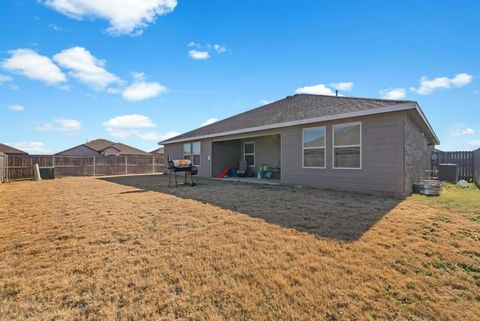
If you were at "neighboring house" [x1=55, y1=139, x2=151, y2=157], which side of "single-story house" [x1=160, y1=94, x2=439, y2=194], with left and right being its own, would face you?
left

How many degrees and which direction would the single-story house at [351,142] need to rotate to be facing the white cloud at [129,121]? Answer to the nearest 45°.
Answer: approximately 90° to its left

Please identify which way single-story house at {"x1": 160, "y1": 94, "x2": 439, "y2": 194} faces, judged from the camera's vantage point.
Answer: facing away from the viewer and to the right of the viewer

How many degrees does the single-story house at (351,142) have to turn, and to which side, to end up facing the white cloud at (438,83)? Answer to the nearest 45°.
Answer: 0° — it already faces it
